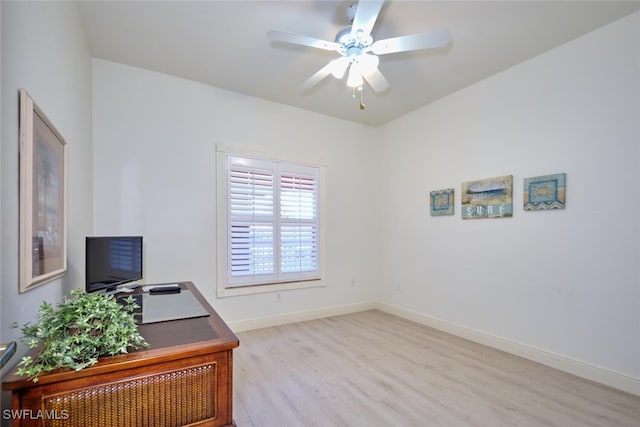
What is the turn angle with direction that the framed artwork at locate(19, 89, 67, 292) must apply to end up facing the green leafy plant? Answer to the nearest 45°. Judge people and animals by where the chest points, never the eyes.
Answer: approximately 90° to its right

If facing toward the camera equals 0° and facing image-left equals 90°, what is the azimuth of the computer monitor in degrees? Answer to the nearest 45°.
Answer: approximately 315°

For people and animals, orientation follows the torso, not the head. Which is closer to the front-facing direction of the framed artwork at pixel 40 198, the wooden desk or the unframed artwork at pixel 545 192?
the unframed artwork

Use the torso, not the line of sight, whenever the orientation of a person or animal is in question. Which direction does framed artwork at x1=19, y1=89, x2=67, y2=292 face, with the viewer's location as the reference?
facing to the right of the viewer

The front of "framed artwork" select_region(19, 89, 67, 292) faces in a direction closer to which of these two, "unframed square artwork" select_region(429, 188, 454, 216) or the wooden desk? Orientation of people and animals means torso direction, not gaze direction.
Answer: the unframed square artwork

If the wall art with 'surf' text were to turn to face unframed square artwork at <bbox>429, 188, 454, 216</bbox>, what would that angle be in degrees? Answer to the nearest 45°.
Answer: approximately 90° to its right

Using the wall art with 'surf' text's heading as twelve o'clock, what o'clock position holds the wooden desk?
The wooden desk is roughly at 11 o'clock from the wall art with 'surf' text.

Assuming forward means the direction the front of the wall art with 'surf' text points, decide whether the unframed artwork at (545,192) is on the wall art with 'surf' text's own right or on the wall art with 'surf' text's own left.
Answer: on the wall art with 'surf' text's own left

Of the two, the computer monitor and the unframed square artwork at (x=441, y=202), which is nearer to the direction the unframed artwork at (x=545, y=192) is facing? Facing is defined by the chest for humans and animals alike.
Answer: the computer monitor

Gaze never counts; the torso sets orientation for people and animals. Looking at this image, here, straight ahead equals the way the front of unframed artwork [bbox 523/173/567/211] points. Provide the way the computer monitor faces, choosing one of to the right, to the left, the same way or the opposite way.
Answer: the opposite way

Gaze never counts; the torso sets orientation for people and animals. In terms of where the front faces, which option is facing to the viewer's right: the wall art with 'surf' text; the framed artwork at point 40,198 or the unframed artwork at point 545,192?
the framed artwork at point 40,198

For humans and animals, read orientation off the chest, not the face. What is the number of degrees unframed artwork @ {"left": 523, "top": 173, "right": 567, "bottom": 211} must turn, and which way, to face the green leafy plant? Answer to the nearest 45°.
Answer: approximately 45° to its left
